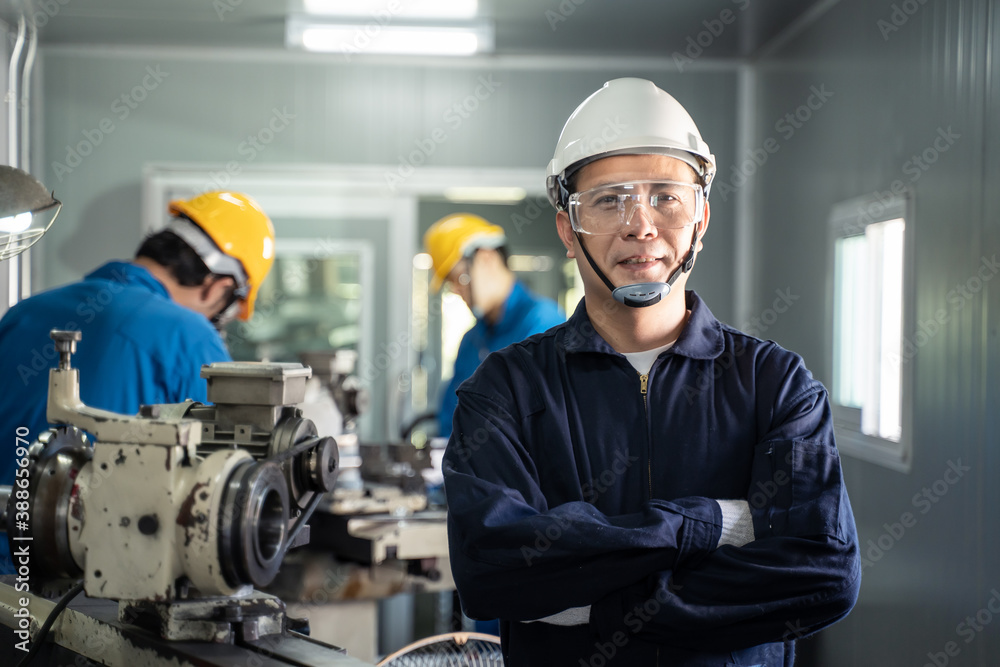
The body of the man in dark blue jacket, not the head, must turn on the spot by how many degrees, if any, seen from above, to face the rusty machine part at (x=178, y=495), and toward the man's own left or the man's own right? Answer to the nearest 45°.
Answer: approximately 45° to the man's own right

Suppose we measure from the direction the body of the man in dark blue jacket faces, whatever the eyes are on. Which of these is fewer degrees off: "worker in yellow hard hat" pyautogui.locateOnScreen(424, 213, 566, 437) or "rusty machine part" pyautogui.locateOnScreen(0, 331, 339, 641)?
the rusty machine part

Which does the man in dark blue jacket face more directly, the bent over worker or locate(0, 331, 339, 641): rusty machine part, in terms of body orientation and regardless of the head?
the rusty machine part

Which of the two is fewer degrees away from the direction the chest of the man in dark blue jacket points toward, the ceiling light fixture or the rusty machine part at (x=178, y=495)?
the rusty machine part

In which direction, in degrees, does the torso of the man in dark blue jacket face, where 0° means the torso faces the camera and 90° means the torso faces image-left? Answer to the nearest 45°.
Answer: approximately 0°

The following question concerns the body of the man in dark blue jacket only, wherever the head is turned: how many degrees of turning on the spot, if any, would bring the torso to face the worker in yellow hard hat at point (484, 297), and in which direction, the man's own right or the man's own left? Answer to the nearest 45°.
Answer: approximately 180°
